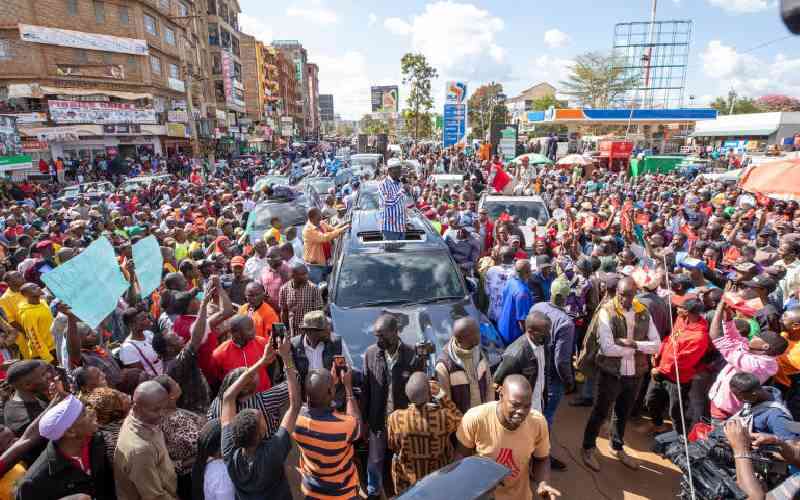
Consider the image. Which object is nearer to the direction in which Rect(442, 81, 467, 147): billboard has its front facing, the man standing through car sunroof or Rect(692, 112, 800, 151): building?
the man standing through car sunroof

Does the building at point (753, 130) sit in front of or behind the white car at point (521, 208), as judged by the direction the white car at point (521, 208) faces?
behind

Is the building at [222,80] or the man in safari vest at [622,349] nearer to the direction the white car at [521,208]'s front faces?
the man in safari vest

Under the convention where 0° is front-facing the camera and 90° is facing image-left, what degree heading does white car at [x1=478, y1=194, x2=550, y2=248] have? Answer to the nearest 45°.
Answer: approximately 0°

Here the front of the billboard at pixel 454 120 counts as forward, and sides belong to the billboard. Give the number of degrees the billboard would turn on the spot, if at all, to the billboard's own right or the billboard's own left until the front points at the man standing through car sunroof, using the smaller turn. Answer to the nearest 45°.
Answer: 0° — it already faces them

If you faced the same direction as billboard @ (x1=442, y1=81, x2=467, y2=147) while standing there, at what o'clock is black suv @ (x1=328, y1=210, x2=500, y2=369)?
The black suv is roughly at 12 o'clock from the billboard.

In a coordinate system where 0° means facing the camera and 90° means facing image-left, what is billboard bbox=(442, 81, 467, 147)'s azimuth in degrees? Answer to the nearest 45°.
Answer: approximately 0°

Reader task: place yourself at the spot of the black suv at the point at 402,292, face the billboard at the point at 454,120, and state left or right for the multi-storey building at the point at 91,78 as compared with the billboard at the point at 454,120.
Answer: left

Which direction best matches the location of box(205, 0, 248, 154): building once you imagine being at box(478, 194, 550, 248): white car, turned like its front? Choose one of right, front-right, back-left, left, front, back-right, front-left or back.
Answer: back-right
